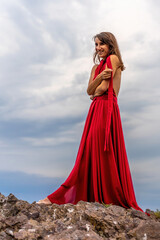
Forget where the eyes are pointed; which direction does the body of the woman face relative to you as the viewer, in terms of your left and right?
facing to the left of the viewer
